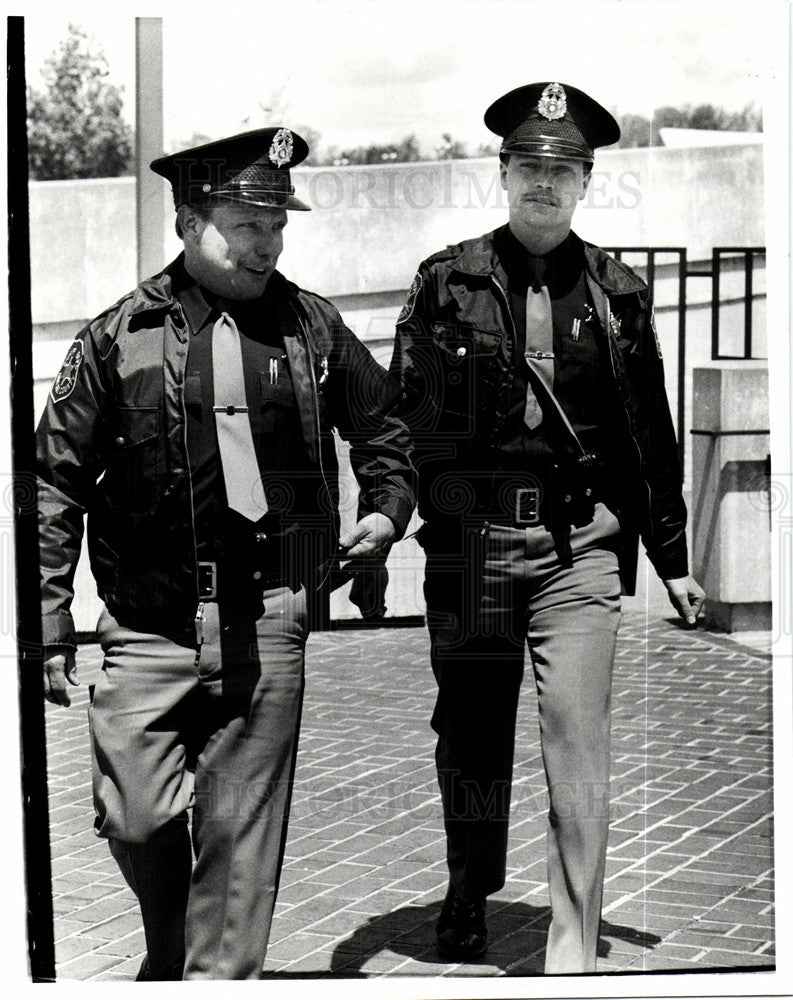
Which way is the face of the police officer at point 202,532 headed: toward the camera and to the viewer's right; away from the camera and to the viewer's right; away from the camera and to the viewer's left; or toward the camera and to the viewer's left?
toward the camera and to the viewer's right

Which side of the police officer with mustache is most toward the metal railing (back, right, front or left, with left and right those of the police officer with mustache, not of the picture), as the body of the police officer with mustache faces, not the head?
back

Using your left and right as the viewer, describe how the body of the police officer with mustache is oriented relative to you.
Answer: facing the viewer

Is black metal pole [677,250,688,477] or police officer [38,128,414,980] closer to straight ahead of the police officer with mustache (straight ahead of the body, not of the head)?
the police officer

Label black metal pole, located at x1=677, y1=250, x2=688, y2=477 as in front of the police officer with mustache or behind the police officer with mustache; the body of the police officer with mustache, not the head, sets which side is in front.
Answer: behind

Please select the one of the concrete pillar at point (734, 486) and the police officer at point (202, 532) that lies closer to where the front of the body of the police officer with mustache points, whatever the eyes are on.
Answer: the police officer

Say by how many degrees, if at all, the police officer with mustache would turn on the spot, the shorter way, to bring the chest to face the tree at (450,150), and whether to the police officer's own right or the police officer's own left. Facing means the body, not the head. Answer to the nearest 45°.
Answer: approximately 180°

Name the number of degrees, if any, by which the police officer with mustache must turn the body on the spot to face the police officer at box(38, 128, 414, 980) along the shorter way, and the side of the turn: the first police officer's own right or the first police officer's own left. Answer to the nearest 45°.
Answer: approximately 45° to the first police officer's own right

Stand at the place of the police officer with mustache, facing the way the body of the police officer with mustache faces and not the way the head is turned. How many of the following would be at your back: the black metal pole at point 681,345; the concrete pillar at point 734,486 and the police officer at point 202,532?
2

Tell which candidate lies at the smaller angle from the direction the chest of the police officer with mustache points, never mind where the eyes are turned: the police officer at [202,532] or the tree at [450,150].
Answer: the police officer

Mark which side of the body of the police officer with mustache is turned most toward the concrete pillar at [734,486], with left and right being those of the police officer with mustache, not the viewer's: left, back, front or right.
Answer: back
